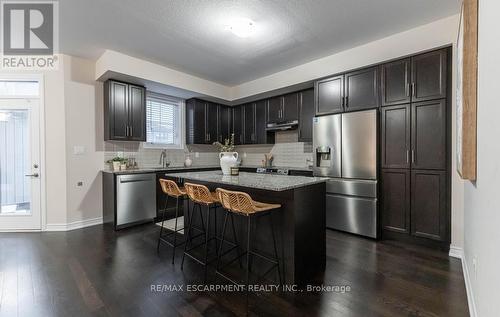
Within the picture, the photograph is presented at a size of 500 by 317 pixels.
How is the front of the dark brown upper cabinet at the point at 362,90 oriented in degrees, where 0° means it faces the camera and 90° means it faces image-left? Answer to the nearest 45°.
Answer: approximately 45°

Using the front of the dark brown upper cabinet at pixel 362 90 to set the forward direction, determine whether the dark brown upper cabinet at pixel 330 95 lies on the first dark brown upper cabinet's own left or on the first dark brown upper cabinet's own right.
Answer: on the first dark brown upper cabinet's own right

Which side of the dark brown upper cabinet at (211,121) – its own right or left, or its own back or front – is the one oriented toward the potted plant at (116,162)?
right

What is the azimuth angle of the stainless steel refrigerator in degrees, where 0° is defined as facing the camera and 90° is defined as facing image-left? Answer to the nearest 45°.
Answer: approximately 45°

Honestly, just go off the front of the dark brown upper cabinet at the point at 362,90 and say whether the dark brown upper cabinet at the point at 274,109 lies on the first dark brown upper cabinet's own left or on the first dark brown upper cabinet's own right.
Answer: on the first dark brown upper cabinet's own right
